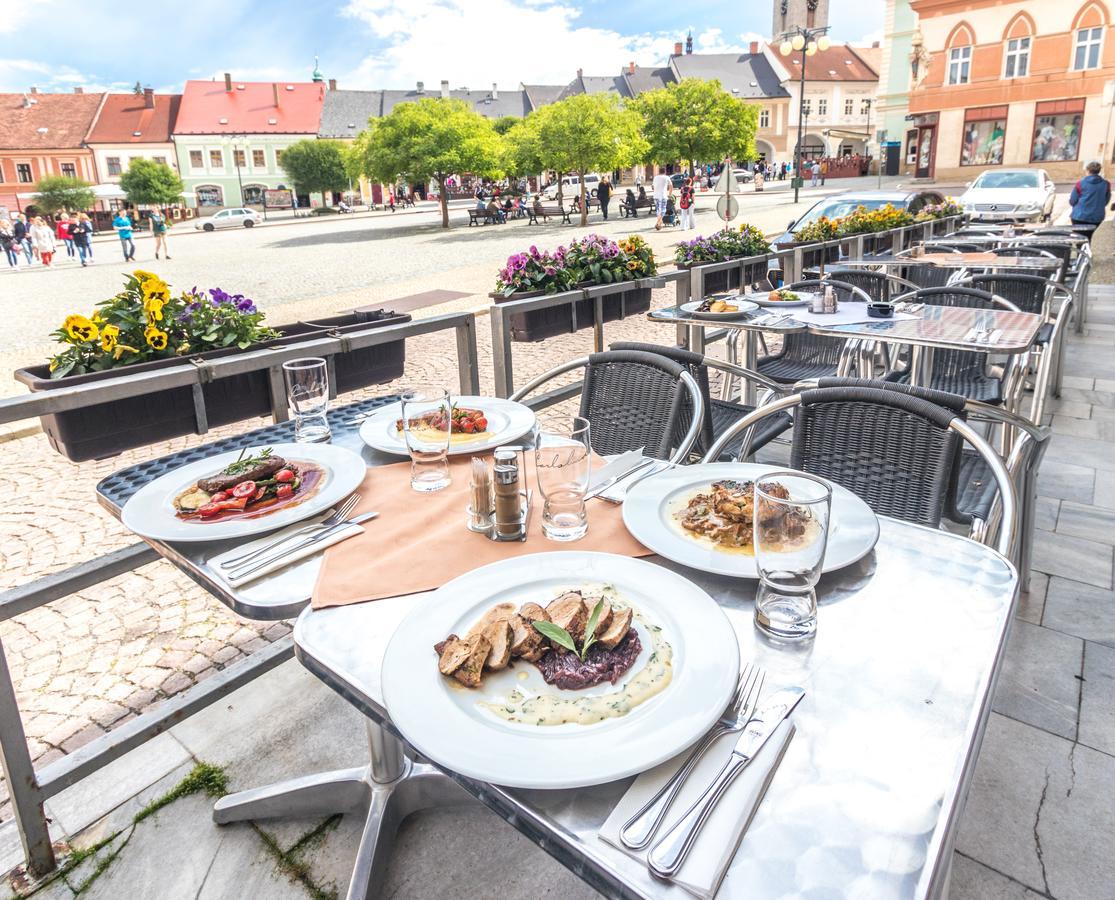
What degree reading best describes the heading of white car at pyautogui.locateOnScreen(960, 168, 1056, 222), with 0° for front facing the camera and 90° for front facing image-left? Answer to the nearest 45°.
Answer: approximately 0°

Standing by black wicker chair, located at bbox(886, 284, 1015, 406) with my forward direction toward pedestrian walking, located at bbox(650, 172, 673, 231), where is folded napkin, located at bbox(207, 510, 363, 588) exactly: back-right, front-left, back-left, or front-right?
back-left

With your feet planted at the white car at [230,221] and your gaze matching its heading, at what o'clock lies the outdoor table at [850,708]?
The outdoor table is roughly at 9 o'clock from the white car.

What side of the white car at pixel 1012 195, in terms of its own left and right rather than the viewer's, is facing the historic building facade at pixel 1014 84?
back

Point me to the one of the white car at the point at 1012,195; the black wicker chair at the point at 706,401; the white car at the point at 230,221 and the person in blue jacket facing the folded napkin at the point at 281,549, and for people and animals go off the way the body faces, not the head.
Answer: the white car at the point at 1012,195

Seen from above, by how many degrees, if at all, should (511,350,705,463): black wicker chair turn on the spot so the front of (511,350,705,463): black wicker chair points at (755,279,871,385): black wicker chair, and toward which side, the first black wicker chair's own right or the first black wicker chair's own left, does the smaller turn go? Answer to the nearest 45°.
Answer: approximately 180°

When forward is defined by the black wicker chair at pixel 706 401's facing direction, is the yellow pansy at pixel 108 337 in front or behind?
behind

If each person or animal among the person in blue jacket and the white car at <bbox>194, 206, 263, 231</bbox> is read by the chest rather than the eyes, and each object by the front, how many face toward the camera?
0

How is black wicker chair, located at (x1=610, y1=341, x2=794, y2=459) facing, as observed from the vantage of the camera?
facing away from the viewer and to the right of the viewer

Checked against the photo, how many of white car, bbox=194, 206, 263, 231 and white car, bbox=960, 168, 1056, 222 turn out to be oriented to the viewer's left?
1

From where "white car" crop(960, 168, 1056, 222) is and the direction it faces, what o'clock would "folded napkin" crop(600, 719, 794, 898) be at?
The folded napkin is roughly at 12 o'clock from the white car.

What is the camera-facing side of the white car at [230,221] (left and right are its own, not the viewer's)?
left
